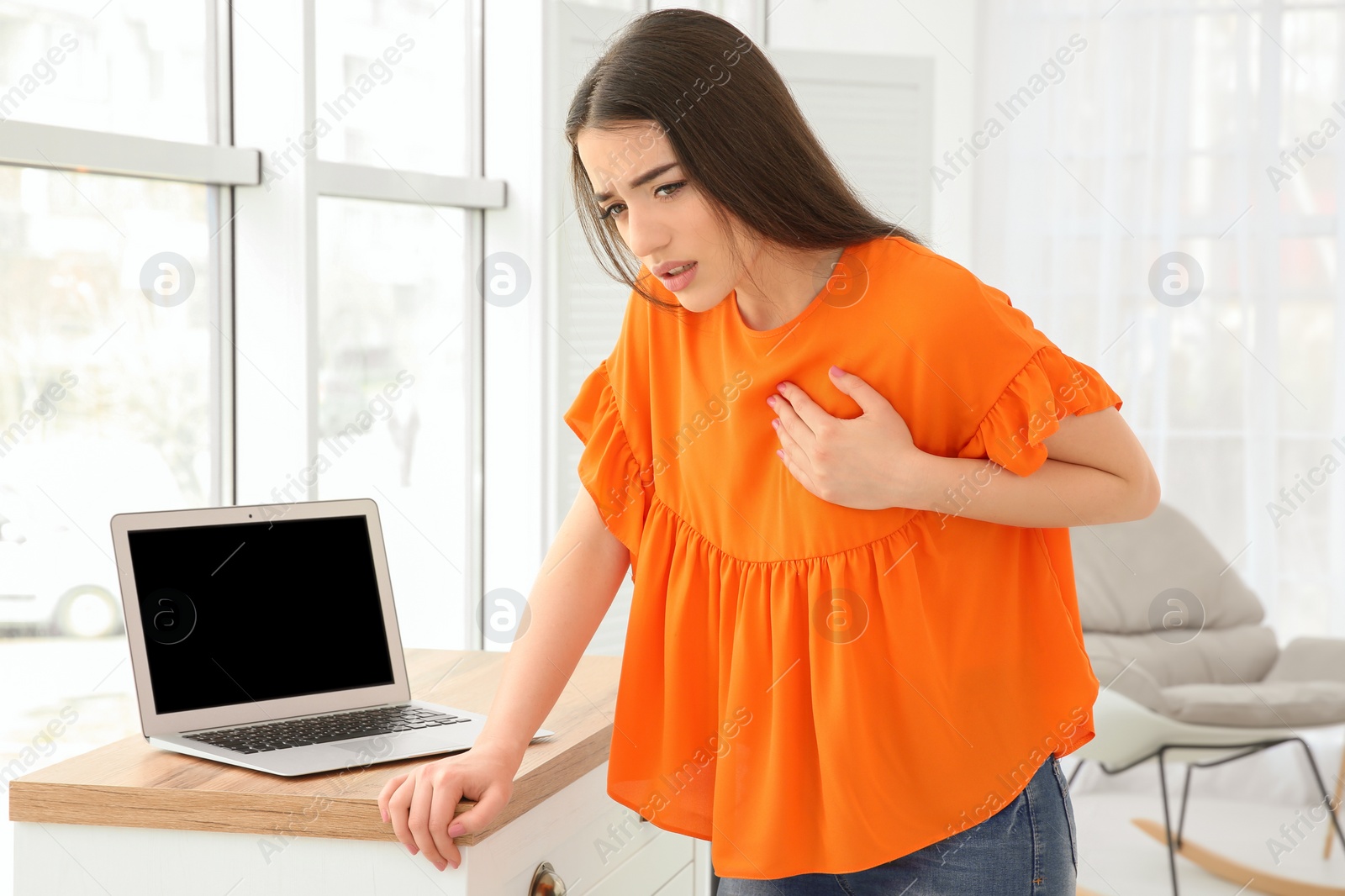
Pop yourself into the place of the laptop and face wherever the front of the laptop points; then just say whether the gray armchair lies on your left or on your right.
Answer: on your left

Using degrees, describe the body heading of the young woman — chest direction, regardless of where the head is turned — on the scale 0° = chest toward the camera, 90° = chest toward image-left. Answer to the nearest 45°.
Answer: approximately 45°

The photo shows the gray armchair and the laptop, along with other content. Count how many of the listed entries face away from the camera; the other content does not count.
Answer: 0

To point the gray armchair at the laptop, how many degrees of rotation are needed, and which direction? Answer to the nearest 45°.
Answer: approximately 45° to its right

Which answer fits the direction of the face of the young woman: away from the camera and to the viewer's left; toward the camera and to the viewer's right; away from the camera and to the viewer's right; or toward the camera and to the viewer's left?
toward the camera and to the viewer's left

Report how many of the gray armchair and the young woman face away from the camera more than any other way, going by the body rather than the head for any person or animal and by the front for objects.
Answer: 0

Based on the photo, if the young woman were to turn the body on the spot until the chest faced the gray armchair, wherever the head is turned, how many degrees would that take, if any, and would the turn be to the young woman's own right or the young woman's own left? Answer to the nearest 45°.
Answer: approximately 180°

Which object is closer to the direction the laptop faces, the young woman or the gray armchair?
the young woman

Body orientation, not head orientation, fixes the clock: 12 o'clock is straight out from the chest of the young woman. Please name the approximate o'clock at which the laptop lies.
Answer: The laptop is roughly at 2 o'clock from the young woman.

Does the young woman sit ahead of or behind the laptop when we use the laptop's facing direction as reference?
ahead
